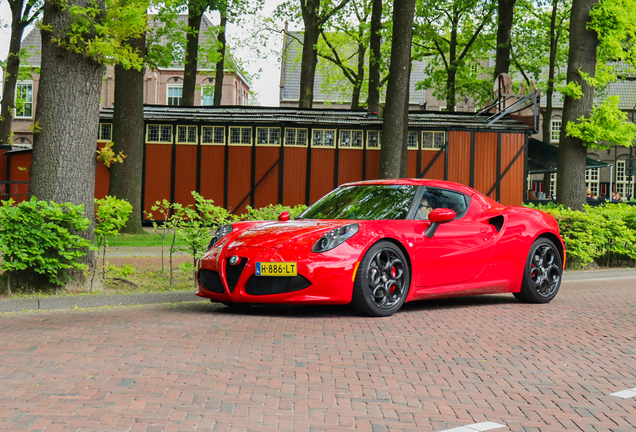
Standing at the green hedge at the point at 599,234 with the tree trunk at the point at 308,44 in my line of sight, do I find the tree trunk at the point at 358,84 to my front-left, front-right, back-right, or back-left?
front-right

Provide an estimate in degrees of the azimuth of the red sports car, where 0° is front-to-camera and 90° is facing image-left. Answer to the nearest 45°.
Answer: approximately 45°

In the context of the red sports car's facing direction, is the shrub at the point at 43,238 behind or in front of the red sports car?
in front

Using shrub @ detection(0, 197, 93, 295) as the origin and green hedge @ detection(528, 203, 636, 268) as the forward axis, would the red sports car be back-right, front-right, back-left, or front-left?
front-right

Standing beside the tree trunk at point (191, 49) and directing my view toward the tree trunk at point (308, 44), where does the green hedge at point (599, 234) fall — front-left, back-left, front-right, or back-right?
front-right

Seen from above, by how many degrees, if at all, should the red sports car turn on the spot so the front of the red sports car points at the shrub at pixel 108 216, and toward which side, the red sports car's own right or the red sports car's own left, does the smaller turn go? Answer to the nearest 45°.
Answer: approximately 45° to the red sports car's own right

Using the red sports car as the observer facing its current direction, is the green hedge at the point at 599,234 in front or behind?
behind

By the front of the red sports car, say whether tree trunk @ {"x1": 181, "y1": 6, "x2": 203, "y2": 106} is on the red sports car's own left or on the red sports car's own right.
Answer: on the red sports car's own right

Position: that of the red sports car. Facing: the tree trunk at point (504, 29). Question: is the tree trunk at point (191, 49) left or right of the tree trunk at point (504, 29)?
left

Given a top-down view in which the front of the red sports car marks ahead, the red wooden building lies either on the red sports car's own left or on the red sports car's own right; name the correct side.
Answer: on the red sports car's own right

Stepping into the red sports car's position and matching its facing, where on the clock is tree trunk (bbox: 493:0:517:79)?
The tree trunk is roughly at 5 o'clock from the red sports car.

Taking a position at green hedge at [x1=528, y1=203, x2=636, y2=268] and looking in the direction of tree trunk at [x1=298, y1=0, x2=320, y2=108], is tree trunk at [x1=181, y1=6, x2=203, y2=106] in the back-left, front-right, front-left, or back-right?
front-left

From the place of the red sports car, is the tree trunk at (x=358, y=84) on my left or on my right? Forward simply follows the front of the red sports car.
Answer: on my right

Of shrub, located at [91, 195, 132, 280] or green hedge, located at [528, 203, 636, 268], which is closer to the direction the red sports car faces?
the shrub
